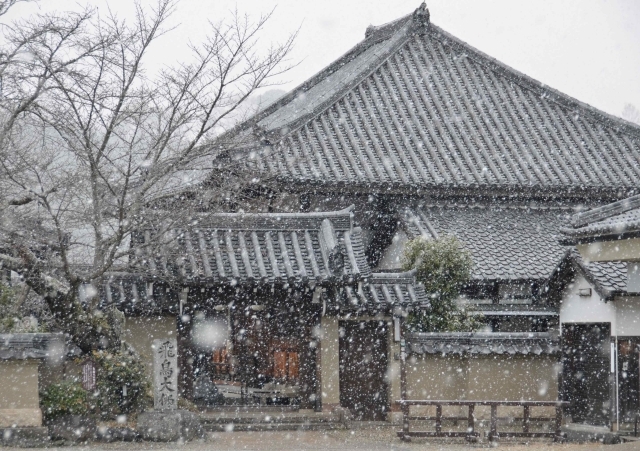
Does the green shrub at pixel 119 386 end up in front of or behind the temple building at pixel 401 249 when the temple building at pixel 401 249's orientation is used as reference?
in front

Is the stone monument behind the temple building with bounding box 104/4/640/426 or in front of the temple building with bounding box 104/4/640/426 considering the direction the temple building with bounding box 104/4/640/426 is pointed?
in front

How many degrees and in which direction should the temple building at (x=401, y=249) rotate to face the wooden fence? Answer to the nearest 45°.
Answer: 0° — it already faces it

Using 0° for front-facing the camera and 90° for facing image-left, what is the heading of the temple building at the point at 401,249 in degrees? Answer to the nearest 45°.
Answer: approximately 0°
